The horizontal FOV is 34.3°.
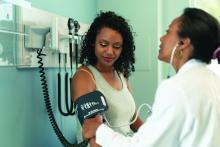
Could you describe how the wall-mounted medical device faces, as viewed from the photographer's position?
facing the viewer and to the right of the viewer
